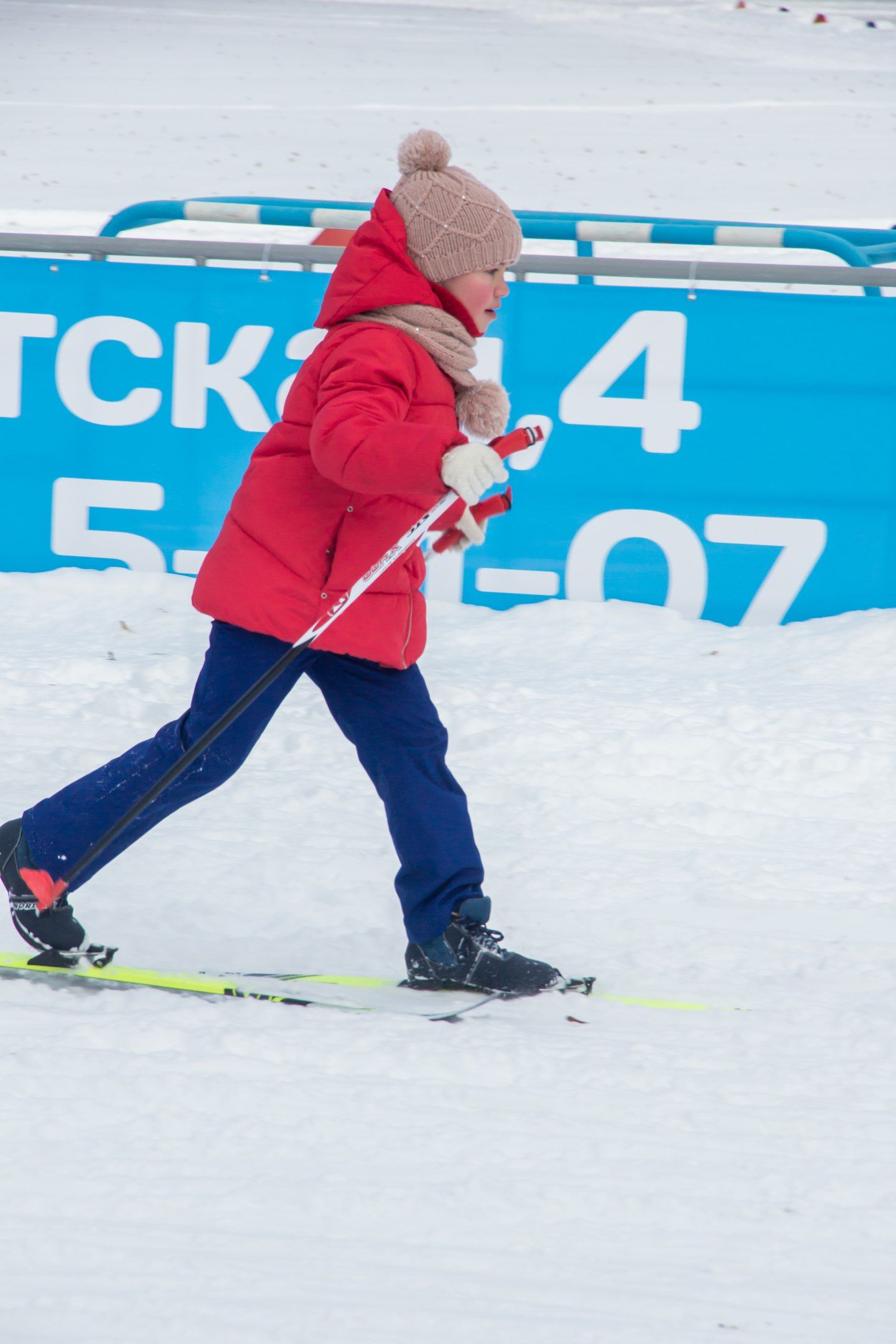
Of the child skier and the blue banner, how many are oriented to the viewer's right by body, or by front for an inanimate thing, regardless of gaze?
1

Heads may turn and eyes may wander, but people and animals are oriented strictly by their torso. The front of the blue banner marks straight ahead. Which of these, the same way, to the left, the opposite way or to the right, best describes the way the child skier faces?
to the left

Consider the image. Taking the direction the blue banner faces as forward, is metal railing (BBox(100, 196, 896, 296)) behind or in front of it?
behind

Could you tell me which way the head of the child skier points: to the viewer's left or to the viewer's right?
to the viewer's right

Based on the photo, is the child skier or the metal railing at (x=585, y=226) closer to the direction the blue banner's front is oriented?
the child skier

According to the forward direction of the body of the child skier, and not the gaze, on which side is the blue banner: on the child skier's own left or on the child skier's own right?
on the child skier's own left

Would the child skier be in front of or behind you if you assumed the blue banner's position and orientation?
in front

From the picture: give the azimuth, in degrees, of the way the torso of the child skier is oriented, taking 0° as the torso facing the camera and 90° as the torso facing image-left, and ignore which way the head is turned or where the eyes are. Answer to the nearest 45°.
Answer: approximately 270°

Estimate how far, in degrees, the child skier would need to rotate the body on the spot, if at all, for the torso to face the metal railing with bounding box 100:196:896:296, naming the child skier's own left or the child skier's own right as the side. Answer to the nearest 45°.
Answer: approximately 90° to the child skier's own left
